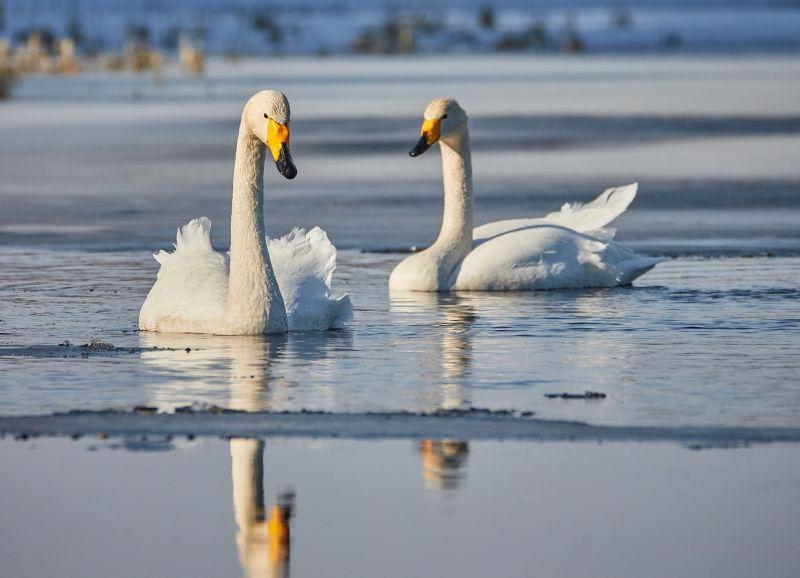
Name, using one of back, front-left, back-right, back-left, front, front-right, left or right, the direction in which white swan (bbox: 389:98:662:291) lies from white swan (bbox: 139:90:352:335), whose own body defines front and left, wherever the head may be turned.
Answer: back-left

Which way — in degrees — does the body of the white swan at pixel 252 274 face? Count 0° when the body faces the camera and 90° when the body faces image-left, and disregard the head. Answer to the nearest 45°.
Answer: approximately 0°
